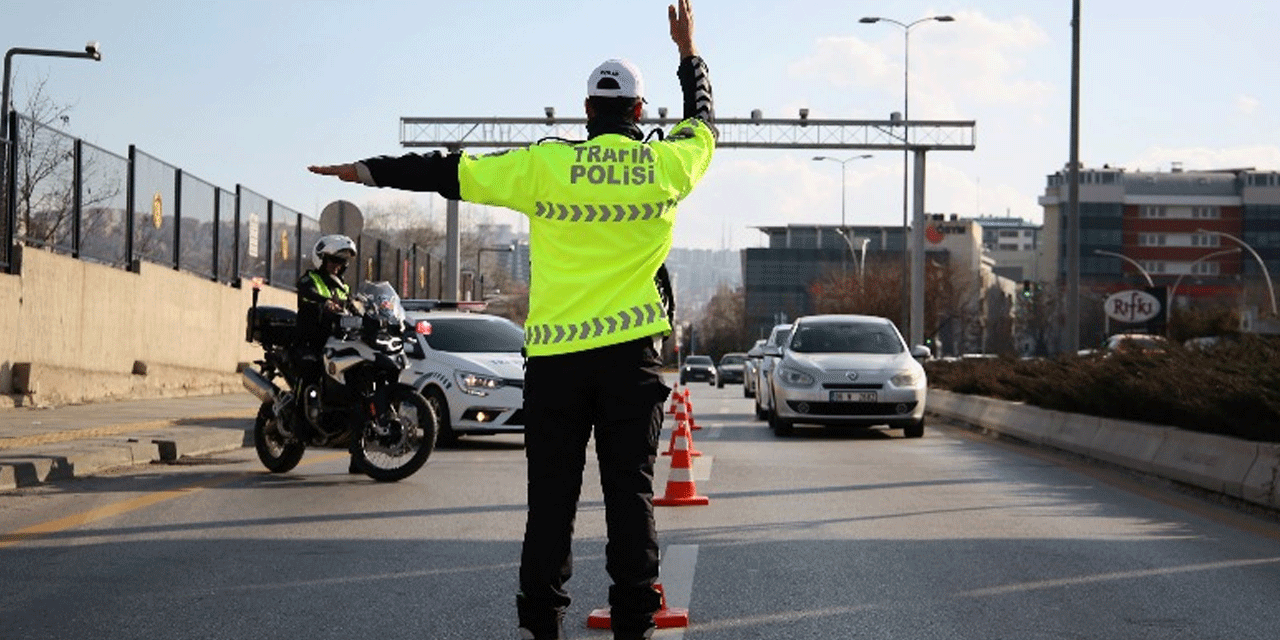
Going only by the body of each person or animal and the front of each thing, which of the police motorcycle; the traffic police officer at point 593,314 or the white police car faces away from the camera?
the traffic police officer

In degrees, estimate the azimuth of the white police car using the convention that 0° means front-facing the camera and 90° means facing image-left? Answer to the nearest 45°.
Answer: approximately 315°

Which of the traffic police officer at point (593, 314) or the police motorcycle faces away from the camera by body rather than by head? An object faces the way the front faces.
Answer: the traffic police officer

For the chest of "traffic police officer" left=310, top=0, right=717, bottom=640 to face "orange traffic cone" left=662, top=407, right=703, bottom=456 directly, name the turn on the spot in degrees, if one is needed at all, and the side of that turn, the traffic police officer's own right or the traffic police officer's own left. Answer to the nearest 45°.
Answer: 0° — they already face it

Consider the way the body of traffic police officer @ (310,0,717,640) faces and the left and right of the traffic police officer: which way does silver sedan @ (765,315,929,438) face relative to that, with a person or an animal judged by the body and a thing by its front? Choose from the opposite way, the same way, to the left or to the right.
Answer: the opposite way

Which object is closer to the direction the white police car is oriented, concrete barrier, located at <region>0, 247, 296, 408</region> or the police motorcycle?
the police motorcycle

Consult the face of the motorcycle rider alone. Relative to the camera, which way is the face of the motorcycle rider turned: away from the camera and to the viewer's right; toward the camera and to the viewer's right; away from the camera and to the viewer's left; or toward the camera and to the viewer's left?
toward the camera and to the viewer's right

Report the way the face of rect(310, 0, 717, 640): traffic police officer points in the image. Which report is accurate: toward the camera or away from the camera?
away from the camera

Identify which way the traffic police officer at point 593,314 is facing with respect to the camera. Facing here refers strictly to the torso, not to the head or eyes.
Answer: away from the camera

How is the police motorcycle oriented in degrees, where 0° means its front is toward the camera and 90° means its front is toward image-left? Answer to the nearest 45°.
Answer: approximately 315°

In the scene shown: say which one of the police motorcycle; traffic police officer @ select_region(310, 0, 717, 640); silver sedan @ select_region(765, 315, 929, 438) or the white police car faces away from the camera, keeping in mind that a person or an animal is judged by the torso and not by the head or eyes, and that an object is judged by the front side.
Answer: the traffic police officer

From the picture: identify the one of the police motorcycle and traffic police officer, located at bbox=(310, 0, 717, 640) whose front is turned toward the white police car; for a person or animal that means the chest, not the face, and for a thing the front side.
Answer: the traffic police officer
